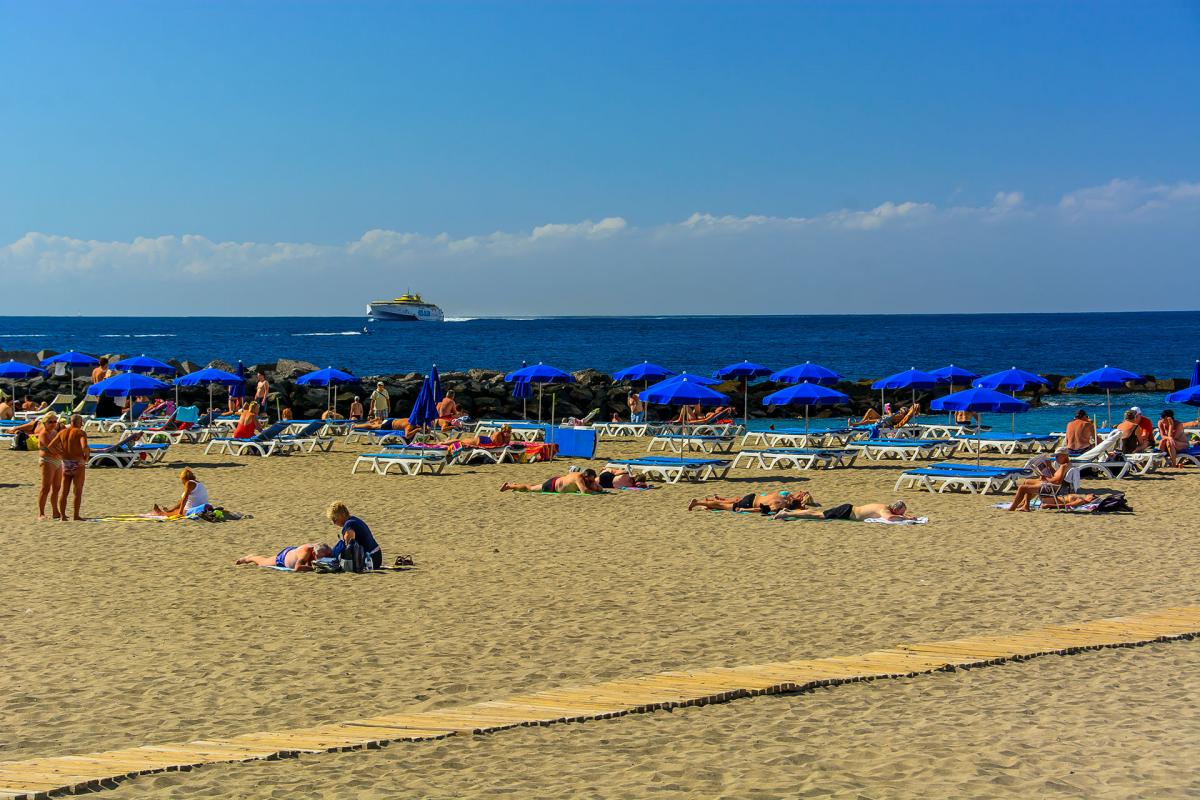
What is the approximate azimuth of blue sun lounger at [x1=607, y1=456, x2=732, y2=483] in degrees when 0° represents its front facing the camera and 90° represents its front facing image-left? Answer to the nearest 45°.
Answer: approximately 90°

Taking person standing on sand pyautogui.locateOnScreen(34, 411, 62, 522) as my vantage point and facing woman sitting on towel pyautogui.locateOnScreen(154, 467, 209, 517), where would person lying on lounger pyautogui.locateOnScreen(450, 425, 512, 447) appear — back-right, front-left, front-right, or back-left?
front-left

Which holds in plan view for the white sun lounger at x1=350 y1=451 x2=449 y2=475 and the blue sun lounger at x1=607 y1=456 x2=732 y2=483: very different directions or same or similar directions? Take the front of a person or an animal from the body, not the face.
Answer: same or similar directions
